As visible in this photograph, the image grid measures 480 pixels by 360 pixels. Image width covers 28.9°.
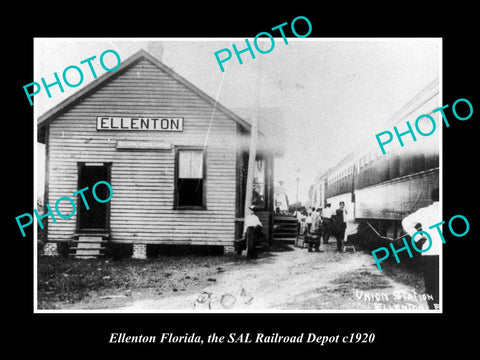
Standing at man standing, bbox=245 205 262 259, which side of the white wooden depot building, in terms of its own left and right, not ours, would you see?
left

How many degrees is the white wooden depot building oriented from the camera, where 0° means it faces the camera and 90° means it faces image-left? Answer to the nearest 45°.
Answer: approximately 0°

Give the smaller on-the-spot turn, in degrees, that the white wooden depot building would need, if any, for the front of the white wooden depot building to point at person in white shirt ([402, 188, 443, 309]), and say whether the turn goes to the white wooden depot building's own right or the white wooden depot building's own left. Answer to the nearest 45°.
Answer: approximately 45° to the white wooden depot building's own left

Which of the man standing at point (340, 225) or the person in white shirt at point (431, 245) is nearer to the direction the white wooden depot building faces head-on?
the person in white shirt

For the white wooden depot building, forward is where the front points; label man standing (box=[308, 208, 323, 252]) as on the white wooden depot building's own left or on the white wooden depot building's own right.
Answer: on the white wooden depot building's own left

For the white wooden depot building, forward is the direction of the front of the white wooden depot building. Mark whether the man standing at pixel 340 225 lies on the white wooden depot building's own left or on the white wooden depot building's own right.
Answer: on the white wooden depot building's own left

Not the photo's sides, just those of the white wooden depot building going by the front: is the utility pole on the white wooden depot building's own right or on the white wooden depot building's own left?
on the white wooden depot building's own left
